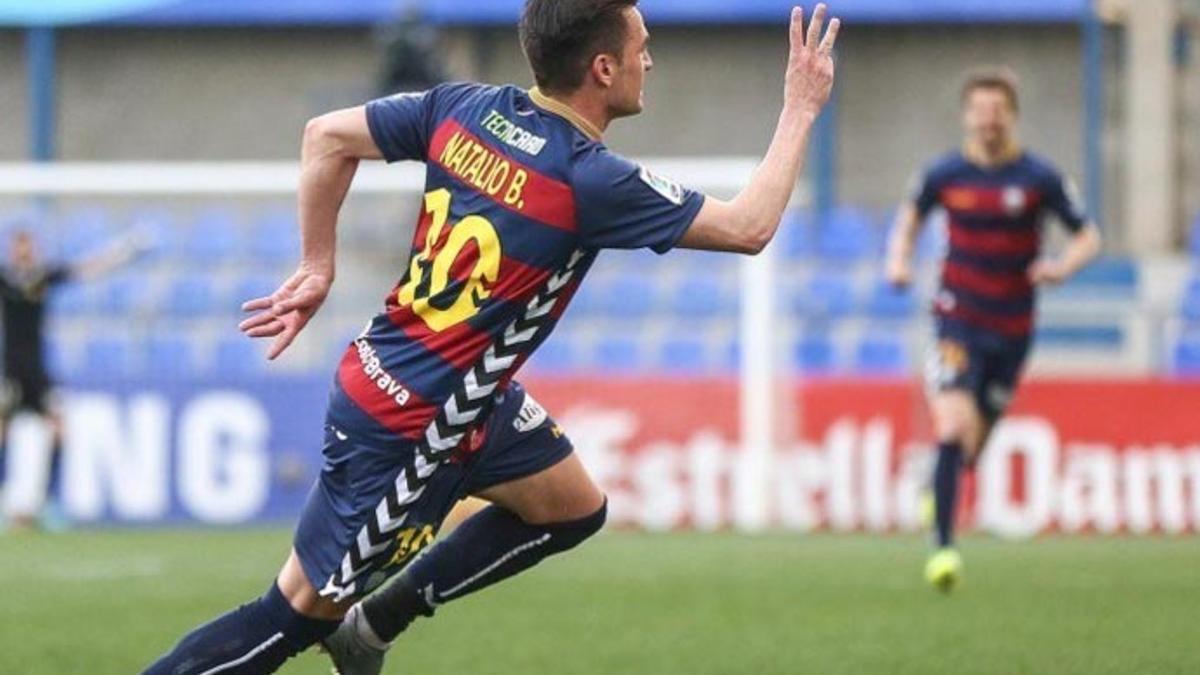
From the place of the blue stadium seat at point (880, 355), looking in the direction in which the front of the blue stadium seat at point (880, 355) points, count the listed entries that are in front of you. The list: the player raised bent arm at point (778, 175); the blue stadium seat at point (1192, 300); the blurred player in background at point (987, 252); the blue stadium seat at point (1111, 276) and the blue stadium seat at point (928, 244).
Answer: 2

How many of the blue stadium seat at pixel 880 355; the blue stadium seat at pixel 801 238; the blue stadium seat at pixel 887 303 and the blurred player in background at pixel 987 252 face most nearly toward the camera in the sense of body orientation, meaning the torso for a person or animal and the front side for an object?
4

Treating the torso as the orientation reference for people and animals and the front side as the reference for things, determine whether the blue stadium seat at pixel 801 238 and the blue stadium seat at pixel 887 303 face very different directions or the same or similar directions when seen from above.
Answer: same or similar directions

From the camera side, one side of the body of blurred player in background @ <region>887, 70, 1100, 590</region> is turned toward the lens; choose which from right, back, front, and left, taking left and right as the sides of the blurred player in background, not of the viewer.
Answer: front

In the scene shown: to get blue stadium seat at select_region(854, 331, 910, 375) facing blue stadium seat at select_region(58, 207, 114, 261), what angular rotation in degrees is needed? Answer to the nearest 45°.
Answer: approximately 90° to its right

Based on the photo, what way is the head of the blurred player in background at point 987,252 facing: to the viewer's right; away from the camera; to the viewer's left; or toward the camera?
toward the camera

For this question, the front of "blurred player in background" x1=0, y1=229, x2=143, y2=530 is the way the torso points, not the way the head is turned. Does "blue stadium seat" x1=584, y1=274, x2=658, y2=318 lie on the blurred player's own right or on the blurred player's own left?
on the blurred player's own left

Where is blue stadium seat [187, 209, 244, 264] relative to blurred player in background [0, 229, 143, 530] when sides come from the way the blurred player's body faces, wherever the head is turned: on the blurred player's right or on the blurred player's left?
on the blurred player's left

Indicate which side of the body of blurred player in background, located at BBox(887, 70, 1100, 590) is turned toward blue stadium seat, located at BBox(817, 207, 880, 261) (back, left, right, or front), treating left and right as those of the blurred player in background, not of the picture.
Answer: back

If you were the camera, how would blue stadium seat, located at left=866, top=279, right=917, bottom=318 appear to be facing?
facing the viewer
